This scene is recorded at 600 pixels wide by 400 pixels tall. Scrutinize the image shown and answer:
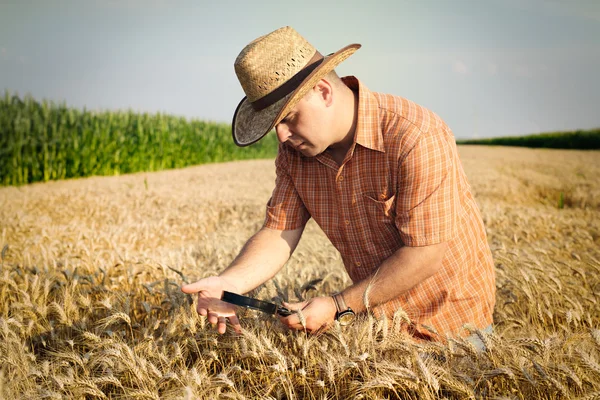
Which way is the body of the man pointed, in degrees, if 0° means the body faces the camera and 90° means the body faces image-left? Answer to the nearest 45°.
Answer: approximately 45°

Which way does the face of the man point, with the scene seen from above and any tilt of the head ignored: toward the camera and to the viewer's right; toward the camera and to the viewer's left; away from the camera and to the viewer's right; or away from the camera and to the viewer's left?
toward the camera and to the viewer's left
